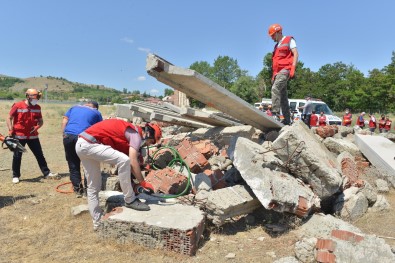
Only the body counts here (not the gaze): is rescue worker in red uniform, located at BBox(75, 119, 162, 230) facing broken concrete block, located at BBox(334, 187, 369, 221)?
yes

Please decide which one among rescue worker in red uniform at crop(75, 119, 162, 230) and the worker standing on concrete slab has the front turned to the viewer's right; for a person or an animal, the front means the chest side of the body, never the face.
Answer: the rescue worker in red uniform

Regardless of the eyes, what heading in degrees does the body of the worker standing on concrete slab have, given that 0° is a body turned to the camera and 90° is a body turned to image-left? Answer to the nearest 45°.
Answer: approximately 45°

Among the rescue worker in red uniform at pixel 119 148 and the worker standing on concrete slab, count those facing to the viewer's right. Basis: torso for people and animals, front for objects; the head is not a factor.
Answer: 1

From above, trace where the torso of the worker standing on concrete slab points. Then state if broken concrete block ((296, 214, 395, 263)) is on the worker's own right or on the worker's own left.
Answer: on the worker's own left

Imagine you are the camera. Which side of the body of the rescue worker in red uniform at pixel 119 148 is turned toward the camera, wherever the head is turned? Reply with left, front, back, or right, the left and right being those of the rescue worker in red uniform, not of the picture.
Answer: right

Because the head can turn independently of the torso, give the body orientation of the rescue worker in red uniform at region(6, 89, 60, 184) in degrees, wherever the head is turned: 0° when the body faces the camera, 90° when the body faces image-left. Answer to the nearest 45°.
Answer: approximately 315°
